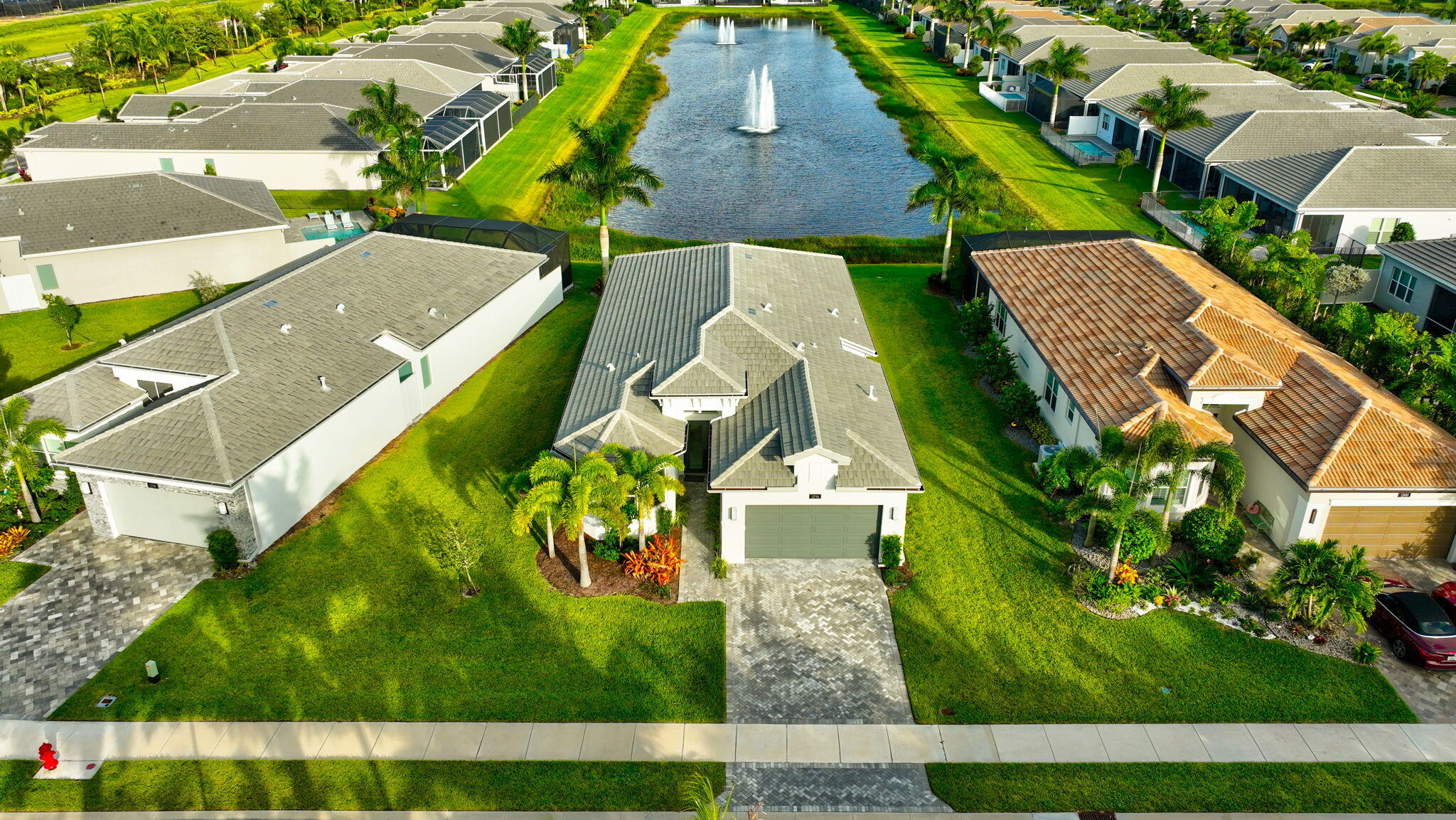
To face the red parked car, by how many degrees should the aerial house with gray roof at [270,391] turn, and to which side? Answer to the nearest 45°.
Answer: approximately 90° to its left

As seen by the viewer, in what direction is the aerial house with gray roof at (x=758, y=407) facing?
toward the camera

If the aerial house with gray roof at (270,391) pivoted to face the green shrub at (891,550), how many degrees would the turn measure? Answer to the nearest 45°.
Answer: approximately 90° to its left

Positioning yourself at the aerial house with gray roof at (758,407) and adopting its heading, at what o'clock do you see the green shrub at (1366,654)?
The green shrub is roughly at 10 o'clock from the aerial house with gray roof.

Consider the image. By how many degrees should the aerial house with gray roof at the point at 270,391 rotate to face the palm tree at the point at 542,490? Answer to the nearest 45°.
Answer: approximately 90° to its left

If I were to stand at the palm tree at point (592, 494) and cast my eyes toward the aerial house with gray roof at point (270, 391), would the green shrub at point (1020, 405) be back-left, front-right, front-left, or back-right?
back-right

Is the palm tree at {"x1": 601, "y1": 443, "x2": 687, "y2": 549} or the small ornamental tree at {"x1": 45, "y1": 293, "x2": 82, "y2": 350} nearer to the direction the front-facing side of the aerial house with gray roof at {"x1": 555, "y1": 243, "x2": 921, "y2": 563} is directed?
the palm tree

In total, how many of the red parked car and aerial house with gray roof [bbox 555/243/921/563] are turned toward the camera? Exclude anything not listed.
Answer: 1

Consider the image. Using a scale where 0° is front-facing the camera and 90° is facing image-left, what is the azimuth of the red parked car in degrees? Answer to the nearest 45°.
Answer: approximately 135°

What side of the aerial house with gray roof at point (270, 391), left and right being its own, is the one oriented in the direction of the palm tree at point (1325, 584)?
left

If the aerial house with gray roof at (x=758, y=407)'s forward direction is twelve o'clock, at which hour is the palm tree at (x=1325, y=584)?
The palm tree is roughly at 10 o'clock from the aerial house with gray roof.

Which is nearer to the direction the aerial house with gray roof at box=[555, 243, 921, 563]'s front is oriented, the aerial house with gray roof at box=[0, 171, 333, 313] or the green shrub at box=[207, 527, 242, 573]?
the green shrub
